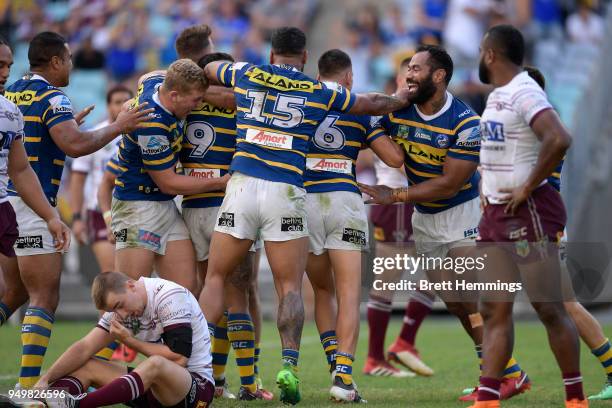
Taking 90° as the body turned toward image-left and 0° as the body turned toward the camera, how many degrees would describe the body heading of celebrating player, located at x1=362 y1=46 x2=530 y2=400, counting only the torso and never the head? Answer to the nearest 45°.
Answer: approximately 45°

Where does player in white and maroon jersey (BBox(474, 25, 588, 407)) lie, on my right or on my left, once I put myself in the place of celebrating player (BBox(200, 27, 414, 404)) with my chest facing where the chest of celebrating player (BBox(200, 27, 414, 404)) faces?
on my right

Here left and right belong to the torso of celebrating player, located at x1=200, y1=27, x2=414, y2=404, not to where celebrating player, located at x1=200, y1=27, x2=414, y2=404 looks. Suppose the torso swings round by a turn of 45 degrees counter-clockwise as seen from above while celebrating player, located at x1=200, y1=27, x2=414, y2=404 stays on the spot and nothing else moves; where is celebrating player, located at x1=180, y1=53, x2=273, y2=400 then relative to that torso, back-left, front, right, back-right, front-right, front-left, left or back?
front

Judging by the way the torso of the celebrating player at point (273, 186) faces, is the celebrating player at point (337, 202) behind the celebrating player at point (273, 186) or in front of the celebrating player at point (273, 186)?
in front

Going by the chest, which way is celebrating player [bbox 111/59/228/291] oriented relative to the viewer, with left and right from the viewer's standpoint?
facing to the right of the viewer

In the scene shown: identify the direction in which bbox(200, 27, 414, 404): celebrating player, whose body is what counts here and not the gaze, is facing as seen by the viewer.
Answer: away from the camera

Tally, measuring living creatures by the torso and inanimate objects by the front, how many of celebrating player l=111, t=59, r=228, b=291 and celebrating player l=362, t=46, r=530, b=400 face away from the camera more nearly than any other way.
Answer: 0

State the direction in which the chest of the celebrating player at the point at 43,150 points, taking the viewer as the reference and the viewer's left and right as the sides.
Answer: facing away from the viewer and to the right of the viewer

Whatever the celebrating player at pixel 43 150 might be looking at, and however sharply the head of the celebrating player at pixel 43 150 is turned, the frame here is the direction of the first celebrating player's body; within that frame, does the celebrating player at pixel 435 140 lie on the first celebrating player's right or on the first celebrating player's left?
on the first celebrating player's right

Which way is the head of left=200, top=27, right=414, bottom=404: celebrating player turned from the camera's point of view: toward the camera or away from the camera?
away from the camera
